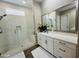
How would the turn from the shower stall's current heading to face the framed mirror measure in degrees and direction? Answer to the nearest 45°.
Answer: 0° — it already faces it

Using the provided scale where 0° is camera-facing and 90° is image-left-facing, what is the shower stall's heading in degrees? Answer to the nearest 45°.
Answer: approximately 315°
